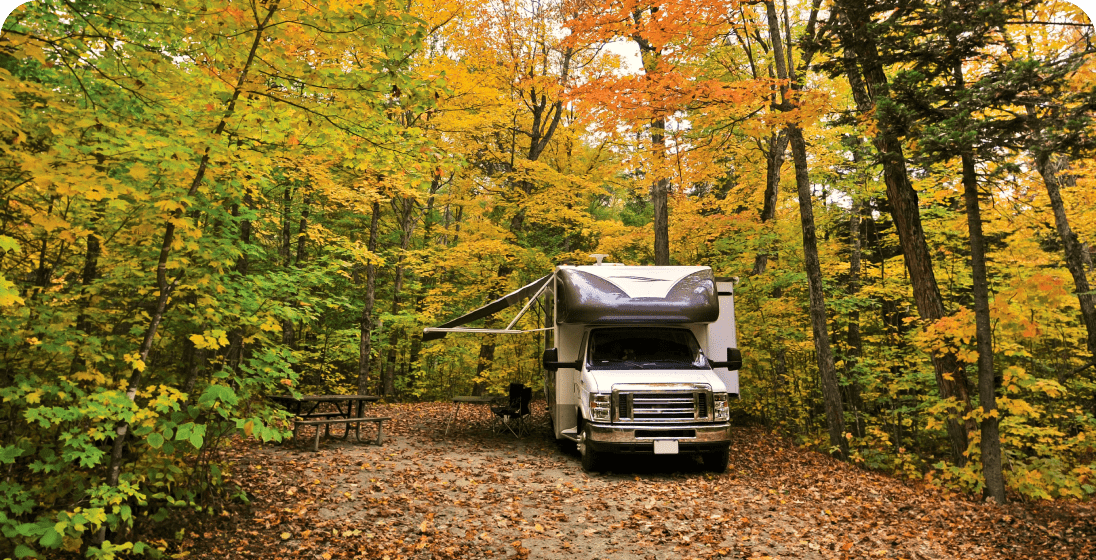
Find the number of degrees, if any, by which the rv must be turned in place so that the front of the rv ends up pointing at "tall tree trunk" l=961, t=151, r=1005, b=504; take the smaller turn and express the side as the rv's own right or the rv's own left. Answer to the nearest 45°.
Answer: approximately 90° to the rv's own left

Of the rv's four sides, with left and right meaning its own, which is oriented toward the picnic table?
right

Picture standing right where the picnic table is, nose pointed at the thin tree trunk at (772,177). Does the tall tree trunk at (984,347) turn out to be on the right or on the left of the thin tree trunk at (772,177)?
right

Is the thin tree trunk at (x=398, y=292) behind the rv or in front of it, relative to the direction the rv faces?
behind

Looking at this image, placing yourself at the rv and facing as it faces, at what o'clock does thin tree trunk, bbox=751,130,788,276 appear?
The thin tree trunk is roughly at 7 o'clock from the rv.

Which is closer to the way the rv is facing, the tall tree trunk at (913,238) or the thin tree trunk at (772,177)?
the tall tree trunk

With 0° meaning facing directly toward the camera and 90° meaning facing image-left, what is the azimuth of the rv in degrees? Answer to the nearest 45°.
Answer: approximately 0°

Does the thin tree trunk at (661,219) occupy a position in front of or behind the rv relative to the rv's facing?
behind

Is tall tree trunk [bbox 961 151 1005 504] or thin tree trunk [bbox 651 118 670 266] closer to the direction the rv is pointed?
the tall tree trunk

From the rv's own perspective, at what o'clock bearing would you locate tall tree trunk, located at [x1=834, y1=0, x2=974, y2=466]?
The tall tree trunk is roughly at 9 o'clock from the rv.

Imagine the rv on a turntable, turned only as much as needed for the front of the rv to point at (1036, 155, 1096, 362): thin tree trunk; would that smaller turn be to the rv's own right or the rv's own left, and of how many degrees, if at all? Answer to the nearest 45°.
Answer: approximately 90° to the rv's own left

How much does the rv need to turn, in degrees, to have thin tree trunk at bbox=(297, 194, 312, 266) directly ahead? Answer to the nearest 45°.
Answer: approximately 135° to its right
